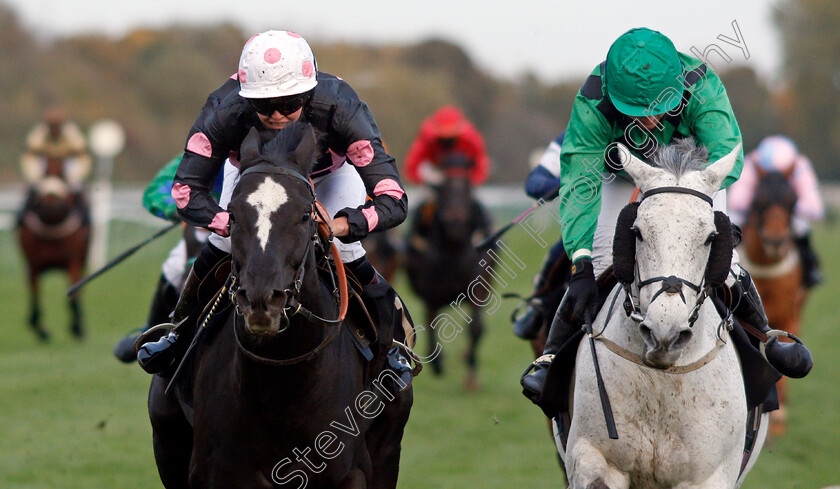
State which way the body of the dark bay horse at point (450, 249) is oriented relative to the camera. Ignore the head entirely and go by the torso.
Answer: toward the camera

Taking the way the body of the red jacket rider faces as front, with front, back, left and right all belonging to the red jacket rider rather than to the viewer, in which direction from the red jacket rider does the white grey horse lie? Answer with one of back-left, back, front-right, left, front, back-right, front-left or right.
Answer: front

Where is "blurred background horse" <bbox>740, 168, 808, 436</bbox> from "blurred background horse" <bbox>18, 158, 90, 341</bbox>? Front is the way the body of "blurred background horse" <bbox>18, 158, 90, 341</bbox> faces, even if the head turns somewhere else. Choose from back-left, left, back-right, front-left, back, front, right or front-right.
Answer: front-left

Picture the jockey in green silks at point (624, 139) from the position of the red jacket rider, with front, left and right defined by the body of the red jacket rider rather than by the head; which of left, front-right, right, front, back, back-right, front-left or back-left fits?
front

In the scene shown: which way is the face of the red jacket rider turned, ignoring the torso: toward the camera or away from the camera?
toward the camera

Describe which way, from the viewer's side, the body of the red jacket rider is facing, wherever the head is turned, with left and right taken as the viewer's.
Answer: facing the viewer

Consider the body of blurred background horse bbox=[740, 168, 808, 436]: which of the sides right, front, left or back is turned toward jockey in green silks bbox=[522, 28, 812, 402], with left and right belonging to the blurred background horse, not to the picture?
front

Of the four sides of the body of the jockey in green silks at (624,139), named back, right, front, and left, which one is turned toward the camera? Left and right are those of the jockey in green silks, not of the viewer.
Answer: front

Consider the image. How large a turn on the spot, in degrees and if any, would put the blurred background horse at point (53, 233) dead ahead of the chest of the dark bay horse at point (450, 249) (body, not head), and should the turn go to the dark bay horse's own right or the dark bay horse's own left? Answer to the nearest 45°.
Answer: approximately 90° to the dark bay horse's own right
